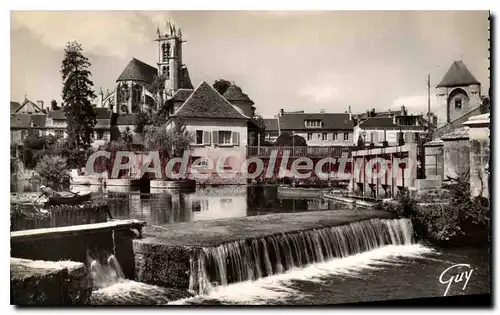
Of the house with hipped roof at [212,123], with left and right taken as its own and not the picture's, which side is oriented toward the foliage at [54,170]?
right

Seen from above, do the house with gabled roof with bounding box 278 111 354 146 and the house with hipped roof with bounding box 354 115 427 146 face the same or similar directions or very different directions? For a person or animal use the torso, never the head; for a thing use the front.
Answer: same or similar directions

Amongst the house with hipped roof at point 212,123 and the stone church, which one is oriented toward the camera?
the house with hipped roof

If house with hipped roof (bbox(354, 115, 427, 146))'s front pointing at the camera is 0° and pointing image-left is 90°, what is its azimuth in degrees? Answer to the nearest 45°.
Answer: approximately 0°

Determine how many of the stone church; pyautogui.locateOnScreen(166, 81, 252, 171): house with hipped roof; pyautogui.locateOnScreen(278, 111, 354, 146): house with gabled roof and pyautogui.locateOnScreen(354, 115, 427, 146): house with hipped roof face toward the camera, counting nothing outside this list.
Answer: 3

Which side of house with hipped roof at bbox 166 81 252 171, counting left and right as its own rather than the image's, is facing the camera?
front

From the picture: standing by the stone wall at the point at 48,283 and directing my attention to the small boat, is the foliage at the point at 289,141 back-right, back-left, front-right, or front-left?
front-right

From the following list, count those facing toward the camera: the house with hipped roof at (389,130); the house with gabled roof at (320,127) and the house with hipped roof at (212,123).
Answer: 3

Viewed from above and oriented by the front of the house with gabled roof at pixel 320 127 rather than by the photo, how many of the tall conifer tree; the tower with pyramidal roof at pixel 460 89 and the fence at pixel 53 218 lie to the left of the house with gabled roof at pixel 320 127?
1

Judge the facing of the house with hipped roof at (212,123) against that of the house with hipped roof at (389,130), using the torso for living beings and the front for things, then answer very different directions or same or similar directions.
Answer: same or similar directions

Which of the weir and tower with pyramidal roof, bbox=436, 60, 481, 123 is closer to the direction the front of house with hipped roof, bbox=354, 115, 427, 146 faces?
the weir

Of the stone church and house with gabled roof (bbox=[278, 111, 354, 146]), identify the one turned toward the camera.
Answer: the house with gabled roof

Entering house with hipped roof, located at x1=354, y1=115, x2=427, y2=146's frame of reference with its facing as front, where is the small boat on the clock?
The small boat is roughly at 2 o'clock from the house with hipped roof.

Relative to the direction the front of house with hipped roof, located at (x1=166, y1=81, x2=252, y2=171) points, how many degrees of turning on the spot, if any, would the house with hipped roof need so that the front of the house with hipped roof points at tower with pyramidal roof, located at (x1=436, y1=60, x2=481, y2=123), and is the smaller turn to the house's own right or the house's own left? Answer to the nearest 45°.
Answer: approximately 90° to the house's own left
